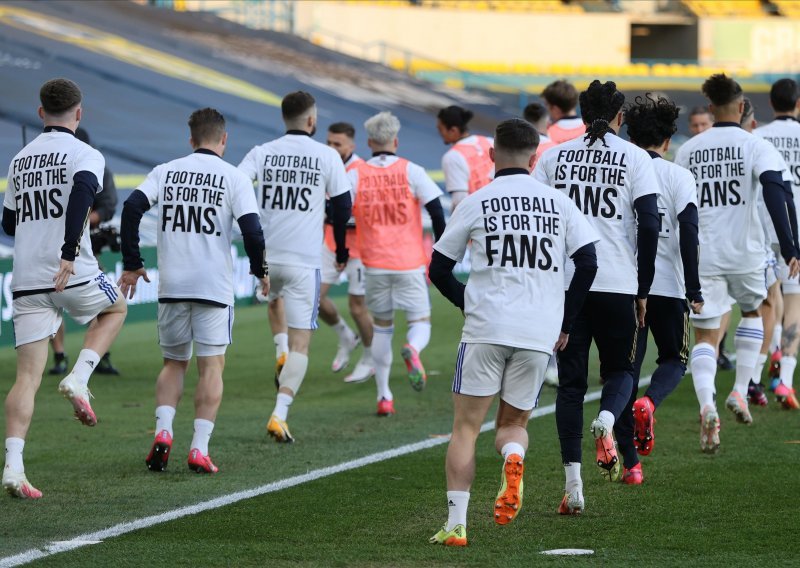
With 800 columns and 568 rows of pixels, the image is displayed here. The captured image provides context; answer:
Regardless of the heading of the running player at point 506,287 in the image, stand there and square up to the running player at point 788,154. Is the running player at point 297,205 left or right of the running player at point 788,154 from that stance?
left

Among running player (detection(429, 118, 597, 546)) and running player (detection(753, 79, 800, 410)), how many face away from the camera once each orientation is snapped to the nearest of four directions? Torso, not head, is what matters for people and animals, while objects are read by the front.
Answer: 2

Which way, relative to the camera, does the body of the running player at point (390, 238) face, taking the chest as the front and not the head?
away from the camera

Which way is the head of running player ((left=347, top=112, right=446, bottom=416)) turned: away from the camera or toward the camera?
away from the camera

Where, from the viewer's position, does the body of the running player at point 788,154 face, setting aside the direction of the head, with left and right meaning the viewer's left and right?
facing away from the viewer

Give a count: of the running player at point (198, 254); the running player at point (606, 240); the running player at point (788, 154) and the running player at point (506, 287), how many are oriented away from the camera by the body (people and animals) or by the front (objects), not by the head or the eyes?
4

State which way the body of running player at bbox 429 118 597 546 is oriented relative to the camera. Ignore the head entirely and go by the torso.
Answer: away from the camera

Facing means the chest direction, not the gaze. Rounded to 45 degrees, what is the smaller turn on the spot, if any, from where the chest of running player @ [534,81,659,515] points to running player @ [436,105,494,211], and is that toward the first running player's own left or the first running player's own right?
0° — they already face them

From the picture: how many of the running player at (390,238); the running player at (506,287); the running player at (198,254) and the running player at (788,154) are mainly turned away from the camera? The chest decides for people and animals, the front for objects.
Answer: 4

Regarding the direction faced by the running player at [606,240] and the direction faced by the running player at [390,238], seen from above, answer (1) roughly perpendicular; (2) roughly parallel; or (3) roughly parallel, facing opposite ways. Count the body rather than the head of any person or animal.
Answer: roughly parallel

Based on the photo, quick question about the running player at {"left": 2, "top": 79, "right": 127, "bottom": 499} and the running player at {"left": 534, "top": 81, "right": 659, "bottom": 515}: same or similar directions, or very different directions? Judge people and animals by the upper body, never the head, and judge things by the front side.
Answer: same or similar directions

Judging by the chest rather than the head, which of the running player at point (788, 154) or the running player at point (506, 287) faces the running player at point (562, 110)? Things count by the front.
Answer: the running player at point (506, 287)

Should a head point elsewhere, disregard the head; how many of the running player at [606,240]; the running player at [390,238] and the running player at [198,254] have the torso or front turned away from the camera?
3

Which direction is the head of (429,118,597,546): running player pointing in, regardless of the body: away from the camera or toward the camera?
away from the camera

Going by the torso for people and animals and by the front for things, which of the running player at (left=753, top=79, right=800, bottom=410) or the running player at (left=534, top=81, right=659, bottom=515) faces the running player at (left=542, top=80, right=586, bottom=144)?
the running player at (left=534, top=81, right=659, bottom=515)

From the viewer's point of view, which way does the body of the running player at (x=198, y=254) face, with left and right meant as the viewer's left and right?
facing away from the viewer

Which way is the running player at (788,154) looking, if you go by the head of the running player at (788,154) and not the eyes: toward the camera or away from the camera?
away from the camera

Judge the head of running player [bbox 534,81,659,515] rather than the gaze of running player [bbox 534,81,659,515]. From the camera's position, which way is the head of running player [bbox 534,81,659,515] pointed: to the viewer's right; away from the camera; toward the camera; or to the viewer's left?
away from the camera
